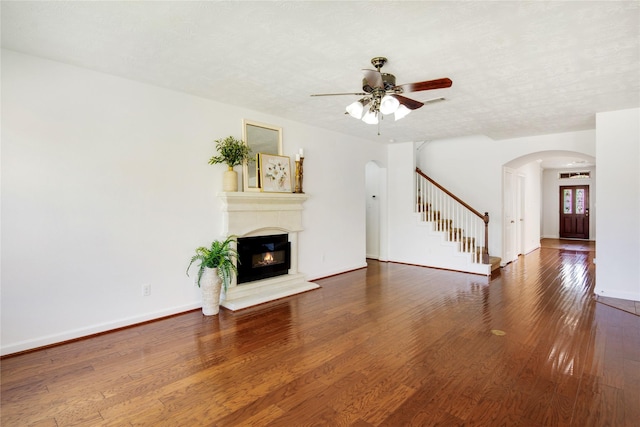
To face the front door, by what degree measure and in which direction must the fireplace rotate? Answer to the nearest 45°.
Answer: approximately 90° to its left

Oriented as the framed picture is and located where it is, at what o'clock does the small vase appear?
The small vase is roughly at 3 o'clock from the framed picture.

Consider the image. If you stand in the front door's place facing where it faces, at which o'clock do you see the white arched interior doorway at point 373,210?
The white arched interior doorway is roughly at 1 o'clock from the front door.

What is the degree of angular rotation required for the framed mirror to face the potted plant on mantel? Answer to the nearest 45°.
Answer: approximately 90° to its right

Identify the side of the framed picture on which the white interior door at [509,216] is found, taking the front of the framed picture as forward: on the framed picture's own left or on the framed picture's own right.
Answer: on the framed picture's own left

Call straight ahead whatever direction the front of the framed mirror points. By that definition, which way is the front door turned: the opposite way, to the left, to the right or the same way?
to the right
